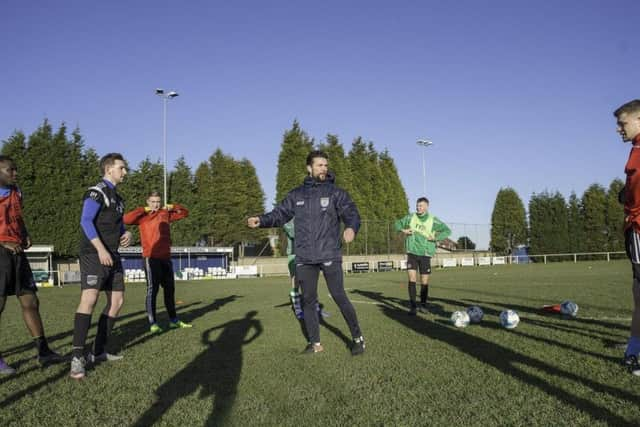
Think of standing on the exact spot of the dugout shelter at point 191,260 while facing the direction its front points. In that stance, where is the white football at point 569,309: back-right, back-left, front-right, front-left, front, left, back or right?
front

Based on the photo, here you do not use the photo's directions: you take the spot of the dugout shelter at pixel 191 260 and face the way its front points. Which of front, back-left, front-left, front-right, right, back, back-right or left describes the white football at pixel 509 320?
front

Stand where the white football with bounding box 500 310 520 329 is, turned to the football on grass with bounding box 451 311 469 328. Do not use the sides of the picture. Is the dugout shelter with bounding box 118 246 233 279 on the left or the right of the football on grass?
right

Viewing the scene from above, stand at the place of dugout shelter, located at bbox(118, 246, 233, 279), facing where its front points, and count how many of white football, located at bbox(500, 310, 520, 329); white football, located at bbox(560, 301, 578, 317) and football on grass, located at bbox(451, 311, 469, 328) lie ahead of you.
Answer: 3

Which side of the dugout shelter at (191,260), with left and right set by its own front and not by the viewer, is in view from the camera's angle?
front

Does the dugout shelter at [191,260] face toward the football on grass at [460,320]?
yes
